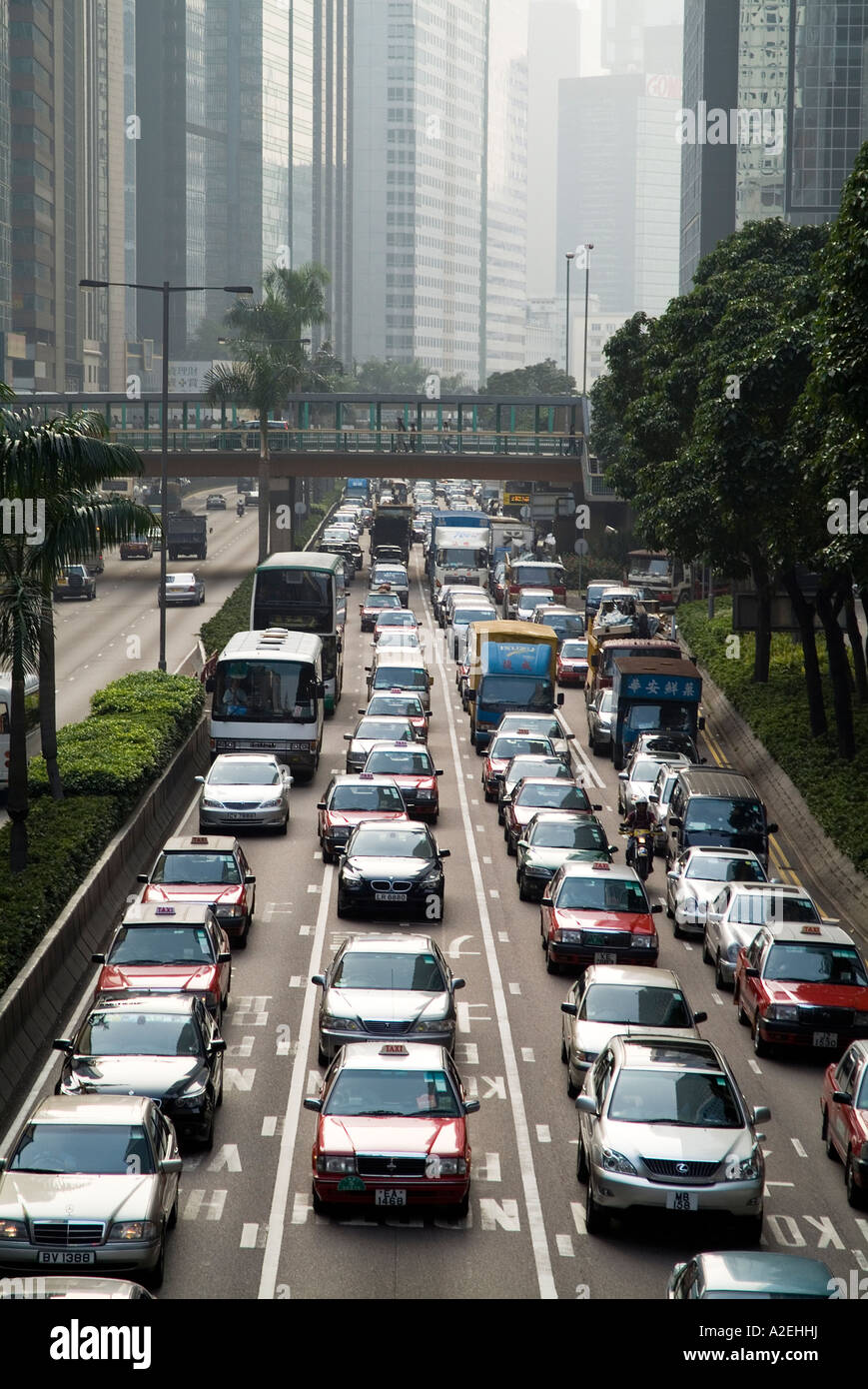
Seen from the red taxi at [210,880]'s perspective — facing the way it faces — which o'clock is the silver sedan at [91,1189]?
The silver sedan is roughly at 12 o'clock from the red taxi.

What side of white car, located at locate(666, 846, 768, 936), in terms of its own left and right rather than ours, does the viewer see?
front

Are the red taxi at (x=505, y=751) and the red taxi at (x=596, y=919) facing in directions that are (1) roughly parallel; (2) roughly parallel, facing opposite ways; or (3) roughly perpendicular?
roughly parallel

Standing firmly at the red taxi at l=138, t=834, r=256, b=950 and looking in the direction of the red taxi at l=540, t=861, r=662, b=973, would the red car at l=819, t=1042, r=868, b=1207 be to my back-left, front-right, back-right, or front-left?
front-right

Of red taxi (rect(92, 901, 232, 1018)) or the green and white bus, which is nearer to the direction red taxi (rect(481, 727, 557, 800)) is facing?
the red taxi

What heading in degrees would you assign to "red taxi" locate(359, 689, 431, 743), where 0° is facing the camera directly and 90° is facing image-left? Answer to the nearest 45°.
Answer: approximately 0°

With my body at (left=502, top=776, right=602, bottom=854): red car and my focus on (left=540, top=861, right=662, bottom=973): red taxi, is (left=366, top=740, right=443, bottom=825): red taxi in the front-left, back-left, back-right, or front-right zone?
back-right

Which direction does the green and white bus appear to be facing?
toward the camera

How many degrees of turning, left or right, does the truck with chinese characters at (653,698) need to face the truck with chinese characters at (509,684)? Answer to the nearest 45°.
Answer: approximately 135° to its right

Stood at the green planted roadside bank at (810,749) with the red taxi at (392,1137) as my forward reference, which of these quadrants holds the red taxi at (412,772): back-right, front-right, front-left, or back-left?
front-right
